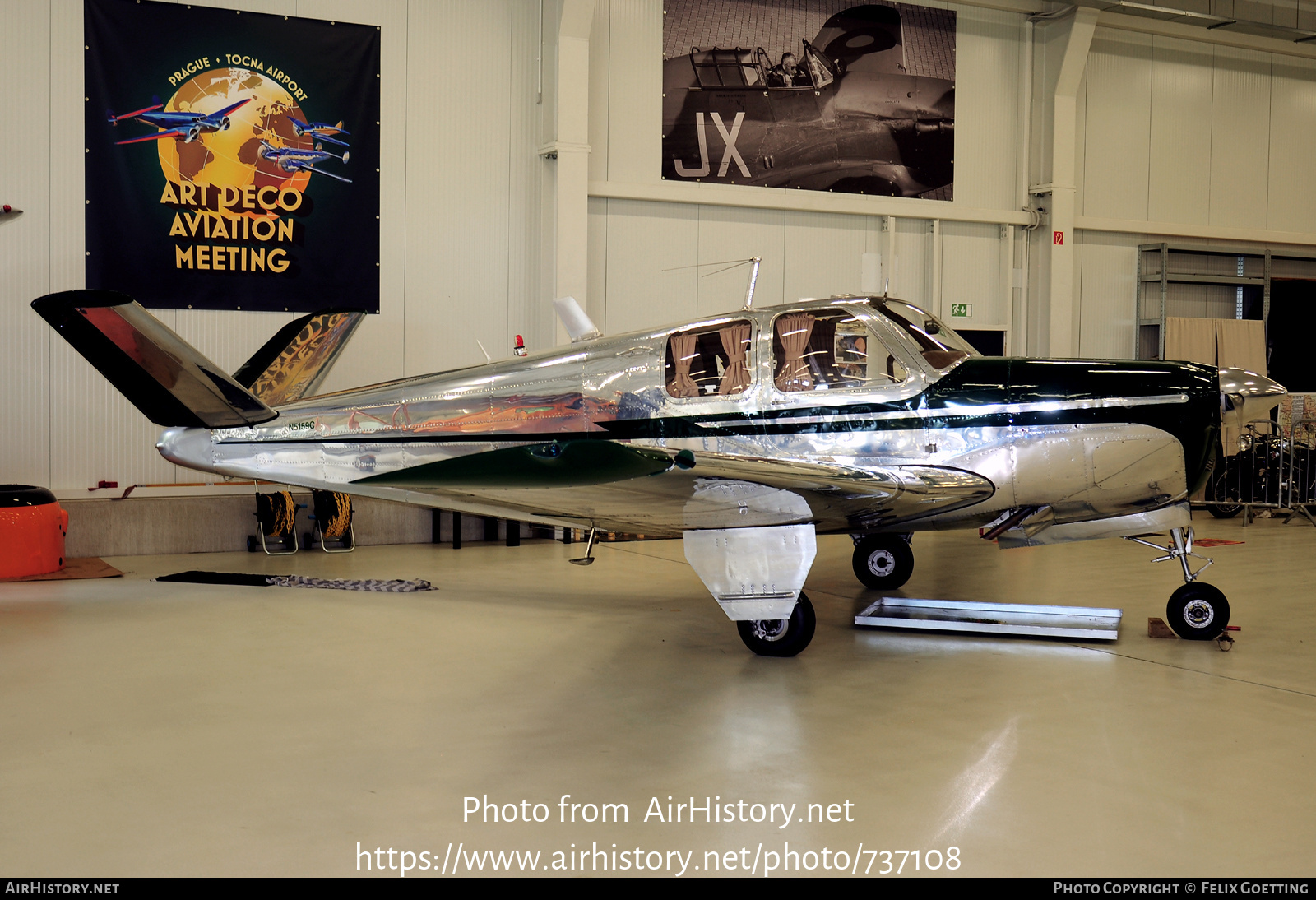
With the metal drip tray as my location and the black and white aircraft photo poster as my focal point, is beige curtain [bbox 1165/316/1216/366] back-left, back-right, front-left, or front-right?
front-right

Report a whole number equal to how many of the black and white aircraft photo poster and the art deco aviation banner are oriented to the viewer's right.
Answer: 0

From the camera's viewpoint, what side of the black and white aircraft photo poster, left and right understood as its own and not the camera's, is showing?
front

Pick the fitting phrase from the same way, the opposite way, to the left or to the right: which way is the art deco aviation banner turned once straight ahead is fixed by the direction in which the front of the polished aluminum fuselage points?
to the right

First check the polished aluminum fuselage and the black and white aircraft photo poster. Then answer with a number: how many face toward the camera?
1

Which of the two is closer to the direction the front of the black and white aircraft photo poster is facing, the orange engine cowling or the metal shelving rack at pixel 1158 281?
the orange engine cowling

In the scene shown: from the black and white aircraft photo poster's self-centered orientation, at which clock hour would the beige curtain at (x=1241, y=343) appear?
The beige curtain is roughly at 8 o'clock from the black and white aircraft photo poster.

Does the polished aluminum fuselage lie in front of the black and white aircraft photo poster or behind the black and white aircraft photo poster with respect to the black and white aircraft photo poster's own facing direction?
in front

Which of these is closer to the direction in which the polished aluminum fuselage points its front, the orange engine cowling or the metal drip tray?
the metal drip tray

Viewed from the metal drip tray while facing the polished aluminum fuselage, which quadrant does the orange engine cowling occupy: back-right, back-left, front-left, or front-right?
front-right

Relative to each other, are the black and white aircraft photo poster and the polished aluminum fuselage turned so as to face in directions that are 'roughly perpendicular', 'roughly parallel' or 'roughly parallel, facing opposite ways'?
roughly perpendicular

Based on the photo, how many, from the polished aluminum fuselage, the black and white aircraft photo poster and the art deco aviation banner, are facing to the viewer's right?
1

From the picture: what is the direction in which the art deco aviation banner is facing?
toward the camera

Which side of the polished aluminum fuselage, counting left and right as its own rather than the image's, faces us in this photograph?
right

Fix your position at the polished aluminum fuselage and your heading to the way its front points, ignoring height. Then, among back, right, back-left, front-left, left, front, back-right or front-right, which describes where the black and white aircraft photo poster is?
left

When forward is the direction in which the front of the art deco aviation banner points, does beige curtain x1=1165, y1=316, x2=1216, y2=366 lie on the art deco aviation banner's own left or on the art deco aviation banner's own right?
on the art deco aviation banner's own left
